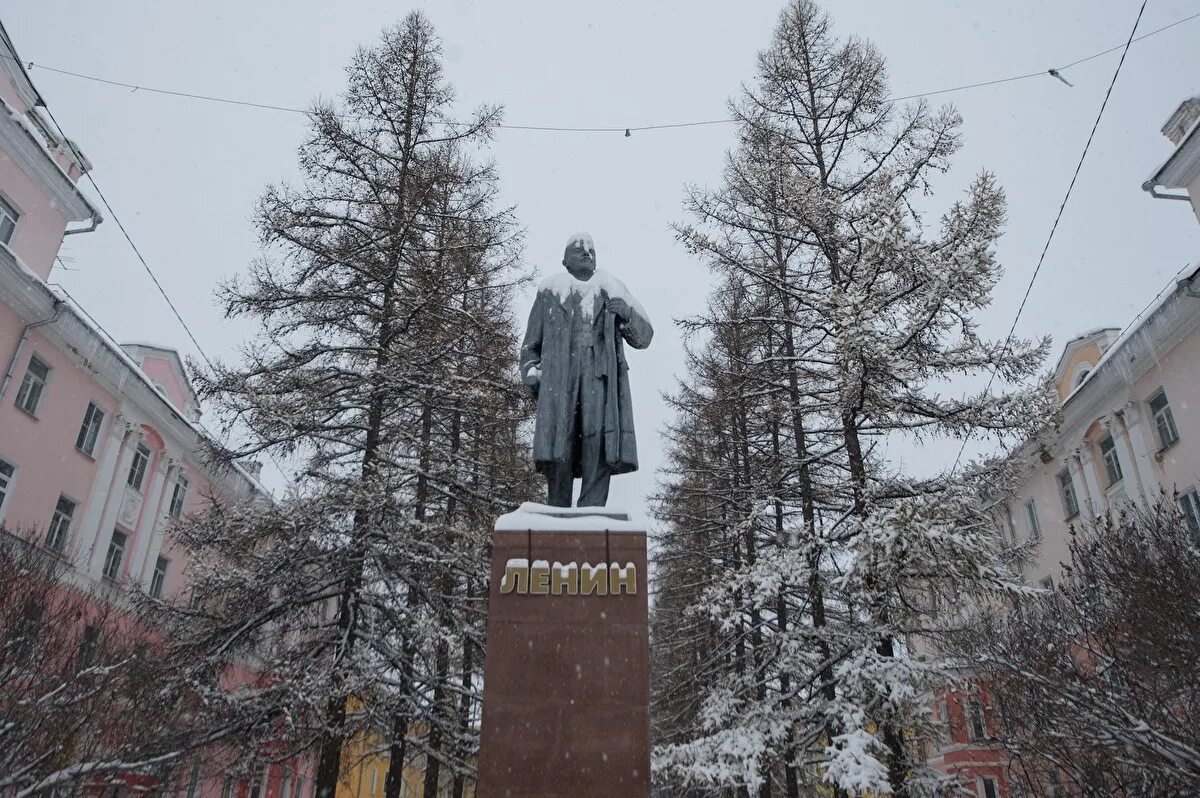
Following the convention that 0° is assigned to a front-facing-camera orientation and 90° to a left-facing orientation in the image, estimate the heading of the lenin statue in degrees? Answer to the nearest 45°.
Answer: approximately 0°

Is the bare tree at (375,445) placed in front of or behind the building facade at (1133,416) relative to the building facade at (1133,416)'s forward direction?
in front

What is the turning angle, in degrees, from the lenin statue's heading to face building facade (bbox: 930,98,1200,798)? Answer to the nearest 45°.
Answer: approximately 135° to its left

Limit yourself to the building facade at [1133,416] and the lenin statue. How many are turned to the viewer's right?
0

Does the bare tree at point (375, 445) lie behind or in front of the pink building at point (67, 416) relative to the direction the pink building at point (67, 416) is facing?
in front

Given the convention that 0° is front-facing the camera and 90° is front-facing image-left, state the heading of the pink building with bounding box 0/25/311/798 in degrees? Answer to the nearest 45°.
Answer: approximately 315°

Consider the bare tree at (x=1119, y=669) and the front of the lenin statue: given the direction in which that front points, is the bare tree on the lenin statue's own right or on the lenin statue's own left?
on the lenin statue's own left

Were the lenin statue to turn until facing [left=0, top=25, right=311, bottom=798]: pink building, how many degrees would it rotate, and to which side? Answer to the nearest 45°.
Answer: approximately 135° to its right

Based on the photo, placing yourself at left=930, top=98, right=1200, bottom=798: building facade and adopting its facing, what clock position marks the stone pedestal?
The stone pedestal is roughly at 11 o'clock from the building facade.

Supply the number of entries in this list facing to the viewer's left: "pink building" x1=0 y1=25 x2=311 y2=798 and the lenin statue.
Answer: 0

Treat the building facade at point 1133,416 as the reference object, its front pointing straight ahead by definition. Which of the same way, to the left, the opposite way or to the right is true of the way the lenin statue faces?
to the left

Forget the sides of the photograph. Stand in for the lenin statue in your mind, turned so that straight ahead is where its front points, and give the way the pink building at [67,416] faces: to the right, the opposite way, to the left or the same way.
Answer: to the left

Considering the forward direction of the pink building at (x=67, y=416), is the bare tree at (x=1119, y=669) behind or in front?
in front

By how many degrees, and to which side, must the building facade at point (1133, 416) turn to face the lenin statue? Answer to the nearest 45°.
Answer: approximately 45° to its left
